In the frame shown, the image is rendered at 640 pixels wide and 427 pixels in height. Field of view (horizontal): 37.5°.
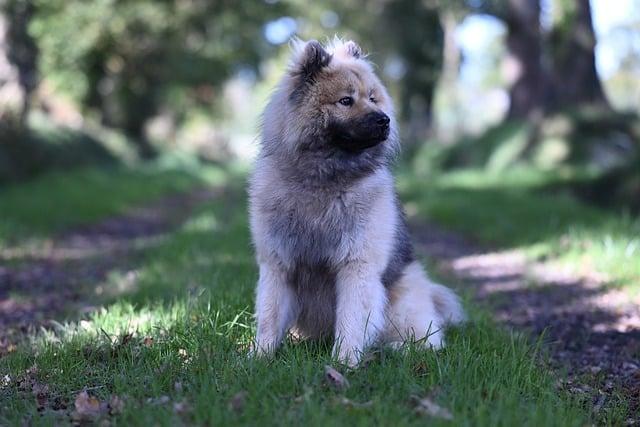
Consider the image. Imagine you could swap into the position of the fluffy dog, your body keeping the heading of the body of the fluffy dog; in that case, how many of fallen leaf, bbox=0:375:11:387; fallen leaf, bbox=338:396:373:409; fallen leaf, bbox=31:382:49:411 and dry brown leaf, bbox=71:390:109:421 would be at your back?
0

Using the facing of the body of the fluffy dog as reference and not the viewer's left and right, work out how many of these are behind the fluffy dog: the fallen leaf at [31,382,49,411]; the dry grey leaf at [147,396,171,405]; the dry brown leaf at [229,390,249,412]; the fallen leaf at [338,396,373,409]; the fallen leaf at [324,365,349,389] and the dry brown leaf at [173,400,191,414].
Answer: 0

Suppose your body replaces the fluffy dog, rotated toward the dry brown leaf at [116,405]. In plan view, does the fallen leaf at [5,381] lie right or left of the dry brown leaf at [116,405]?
right

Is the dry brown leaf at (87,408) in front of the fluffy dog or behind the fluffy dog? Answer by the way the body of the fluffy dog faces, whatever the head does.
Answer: in front

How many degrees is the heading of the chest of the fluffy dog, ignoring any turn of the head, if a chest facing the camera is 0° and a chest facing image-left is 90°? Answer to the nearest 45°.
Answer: approximately 45°

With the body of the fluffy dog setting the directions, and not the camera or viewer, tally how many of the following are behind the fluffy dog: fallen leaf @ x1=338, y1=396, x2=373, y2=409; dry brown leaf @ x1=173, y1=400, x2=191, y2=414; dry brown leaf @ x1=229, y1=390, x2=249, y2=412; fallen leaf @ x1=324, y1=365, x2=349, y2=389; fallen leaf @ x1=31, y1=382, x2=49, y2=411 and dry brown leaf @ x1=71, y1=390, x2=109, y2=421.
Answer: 0

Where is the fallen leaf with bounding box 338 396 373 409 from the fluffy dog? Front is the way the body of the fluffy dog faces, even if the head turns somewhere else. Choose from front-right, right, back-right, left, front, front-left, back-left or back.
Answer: front-left

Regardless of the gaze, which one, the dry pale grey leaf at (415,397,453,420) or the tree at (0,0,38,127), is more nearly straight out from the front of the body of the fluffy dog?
the dry pale grey leaf

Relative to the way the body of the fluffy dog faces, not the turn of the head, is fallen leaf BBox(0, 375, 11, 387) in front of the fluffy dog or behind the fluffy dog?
in front

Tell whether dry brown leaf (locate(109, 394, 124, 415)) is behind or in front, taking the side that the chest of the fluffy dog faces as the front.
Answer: in front

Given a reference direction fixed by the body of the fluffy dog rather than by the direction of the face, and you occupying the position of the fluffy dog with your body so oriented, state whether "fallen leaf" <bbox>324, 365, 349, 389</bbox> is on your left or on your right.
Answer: on your left

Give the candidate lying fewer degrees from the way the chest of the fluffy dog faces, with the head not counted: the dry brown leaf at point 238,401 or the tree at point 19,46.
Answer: the dry brown leaf
